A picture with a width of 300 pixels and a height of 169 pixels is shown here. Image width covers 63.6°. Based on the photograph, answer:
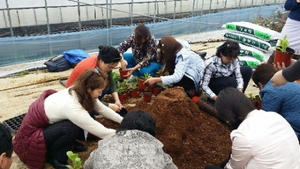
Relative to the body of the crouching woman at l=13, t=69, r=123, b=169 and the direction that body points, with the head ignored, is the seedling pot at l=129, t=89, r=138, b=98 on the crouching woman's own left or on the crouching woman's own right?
on the crouching woman's own left

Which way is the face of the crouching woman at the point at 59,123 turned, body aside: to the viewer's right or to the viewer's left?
to the viewer's right

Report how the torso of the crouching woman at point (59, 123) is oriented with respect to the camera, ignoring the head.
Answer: to the viewer's right

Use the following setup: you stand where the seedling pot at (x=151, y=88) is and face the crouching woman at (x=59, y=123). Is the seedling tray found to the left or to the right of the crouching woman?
right

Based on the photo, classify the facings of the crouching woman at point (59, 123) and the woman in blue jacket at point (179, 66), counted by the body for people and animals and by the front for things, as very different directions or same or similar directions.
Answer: very different directions

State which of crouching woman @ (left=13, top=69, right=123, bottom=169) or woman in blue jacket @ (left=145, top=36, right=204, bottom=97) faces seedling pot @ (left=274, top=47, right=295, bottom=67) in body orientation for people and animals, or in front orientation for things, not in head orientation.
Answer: the crouching woman

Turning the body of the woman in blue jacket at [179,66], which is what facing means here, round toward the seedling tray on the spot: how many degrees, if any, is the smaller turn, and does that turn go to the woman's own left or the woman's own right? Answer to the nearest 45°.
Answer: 0° — they already face it

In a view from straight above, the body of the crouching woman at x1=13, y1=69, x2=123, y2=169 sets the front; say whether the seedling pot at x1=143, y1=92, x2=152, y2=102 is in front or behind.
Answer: in front

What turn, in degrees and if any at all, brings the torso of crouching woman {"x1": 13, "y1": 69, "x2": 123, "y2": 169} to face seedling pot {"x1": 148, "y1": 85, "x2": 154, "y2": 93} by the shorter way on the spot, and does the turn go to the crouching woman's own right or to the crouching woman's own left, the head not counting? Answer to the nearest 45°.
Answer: approximately 45° to the crouching woman's own left

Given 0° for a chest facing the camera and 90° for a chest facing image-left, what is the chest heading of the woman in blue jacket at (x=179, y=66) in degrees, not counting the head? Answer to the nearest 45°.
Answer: approximately 90°

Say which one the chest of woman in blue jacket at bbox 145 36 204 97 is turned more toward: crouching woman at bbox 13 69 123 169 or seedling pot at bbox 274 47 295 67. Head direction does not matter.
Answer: the crouching woman

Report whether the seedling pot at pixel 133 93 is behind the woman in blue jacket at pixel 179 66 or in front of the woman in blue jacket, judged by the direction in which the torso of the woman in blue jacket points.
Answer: in front

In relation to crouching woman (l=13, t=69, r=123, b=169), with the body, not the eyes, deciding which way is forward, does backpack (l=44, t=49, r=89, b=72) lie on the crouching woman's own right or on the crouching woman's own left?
on the crouching woman's own left
